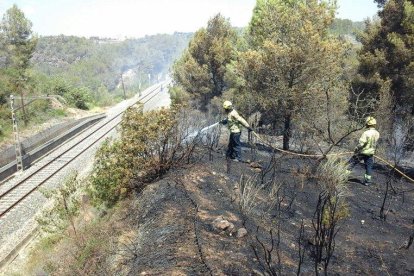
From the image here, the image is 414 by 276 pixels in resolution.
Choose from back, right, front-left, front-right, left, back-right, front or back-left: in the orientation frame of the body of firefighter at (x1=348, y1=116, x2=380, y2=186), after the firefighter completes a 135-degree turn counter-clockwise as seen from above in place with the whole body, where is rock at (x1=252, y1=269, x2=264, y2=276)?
front

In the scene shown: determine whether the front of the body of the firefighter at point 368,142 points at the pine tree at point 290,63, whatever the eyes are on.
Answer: yes

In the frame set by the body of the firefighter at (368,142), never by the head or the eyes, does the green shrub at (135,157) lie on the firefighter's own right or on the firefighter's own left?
on the firefighter's own left

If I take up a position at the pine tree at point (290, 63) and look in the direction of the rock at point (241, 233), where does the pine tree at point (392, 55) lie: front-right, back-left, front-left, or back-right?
back-left

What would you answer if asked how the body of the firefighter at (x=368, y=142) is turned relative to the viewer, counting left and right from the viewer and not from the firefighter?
facing away from the viewer and to the left of the viewer

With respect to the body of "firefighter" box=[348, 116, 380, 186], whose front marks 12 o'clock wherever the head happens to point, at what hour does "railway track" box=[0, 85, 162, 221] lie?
The railway track is roughly at 11 o'clock from the firefighter.

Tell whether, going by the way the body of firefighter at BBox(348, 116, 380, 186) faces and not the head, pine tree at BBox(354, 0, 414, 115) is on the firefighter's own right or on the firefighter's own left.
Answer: on the firefighter's own right
